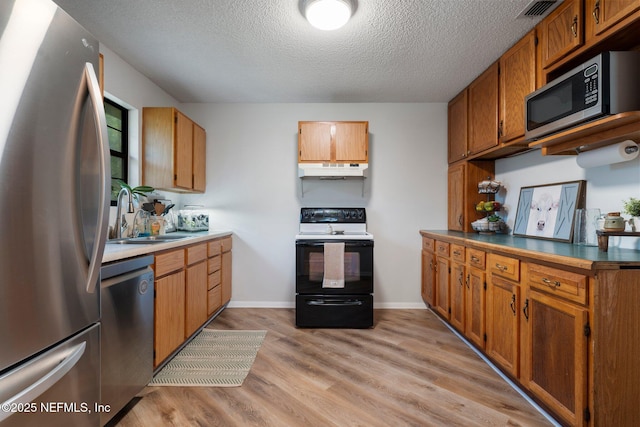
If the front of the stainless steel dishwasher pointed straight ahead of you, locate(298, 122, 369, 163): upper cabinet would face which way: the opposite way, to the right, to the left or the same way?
to the right

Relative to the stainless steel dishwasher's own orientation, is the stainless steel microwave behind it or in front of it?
in front

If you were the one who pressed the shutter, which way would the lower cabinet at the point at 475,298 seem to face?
facing the viewer and to the left of the viewer

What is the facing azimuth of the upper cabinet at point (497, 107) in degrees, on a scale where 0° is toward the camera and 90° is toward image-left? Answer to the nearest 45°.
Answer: approximately 45°

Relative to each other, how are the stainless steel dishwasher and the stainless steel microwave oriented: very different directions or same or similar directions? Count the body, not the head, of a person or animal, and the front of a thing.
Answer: very different directions

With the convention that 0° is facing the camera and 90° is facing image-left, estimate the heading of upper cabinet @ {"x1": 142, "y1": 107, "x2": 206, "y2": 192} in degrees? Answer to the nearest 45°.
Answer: approximately 315°

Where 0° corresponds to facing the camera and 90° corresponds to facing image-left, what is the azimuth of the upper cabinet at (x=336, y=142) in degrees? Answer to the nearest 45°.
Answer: approximately 0°

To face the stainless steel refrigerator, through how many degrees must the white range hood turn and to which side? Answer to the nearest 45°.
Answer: approximately 45° to its right

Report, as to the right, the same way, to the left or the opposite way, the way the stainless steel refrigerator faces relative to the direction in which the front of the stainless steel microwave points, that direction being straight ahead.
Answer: the opposite way

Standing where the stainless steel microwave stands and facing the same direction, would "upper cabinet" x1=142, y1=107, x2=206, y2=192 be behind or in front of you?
in front

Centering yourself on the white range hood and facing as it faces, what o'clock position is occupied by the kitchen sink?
The kitchen sink is roughly at 2 o'clock from the white range hood.

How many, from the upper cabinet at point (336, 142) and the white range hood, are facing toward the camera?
2
